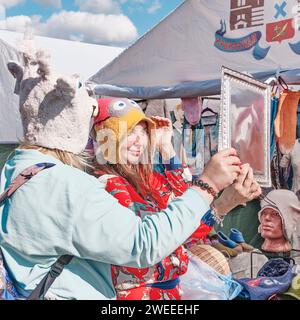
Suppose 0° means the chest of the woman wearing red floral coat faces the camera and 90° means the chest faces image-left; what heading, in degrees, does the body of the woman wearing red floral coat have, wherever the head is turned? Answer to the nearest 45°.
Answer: approximately 315°

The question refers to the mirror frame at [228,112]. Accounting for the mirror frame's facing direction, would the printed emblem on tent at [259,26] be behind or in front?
behind

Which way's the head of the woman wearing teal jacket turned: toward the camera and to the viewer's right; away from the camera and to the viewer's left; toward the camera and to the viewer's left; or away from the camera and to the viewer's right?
away from the camera and to the viewer's right

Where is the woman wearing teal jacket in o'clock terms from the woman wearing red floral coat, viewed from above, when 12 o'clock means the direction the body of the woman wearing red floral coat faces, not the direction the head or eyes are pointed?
The woman wearing teal jacket is roughly at 2 o'clock from the woman wearing red floral coat.

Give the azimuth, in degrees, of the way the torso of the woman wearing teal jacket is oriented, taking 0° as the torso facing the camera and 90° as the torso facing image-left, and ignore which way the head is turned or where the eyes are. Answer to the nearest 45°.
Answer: approximately 225°

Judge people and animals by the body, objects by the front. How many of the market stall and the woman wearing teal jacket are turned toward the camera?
1

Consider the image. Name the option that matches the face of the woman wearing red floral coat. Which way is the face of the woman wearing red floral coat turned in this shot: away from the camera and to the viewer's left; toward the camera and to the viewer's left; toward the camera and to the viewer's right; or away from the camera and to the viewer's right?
toward the camera and to the viewer's right

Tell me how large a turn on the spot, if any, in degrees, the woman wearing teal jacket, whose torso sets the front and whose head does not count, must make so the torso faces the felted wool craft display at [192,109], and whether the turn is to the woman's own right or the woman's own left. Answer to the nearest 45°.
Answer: approximately 45° to the woman's own left

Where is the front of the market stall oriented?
toward the camera

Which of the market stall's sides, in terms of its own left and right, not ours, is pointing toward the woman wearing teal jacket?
front

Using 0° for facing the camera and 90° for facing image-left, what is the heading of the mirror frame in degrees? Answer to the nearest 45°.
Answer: approximately 45°
